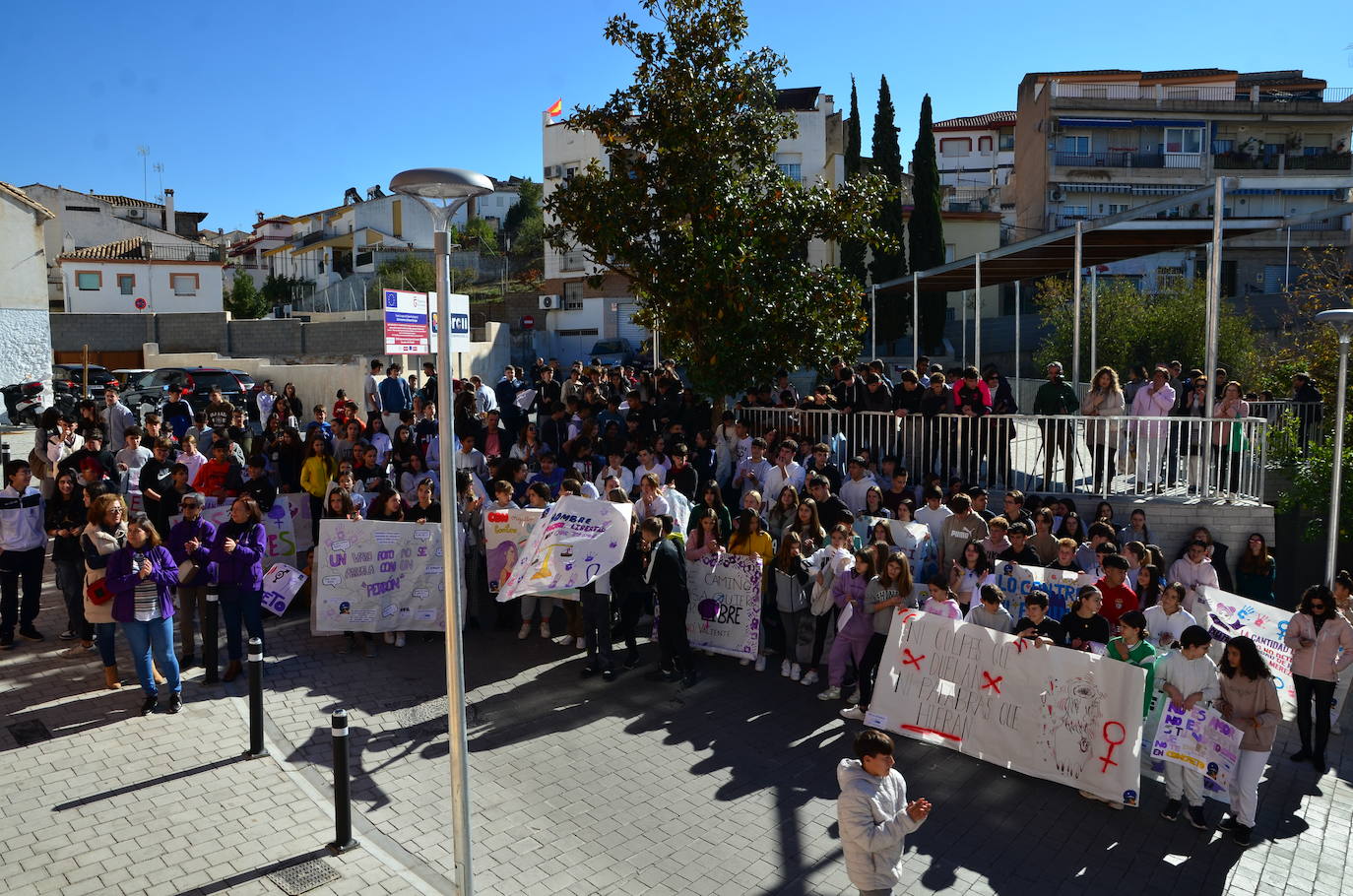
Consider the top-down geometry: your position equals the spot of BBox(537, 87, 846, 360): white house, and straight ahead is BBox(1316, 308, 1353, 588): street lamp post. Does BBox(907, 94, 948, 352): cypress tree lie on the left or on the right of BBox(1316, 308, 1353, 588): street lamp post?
left

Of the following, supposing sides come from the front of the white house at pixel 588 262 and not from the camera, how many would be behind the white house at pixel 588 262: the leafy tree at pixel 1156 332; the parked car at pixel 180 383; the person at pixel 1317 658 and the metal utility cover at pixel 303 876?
0

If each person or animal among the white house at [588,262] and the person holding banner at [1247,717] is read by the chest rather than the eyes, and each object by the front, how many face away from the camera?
0

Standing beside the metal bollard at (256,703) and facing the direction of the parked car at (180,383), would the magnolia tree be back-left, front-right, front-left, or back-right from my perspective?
front-right

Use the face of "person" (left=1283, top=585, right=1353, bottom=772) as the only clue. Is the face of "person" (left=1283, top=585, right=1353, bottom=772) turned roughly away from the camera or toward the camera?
toward the camera

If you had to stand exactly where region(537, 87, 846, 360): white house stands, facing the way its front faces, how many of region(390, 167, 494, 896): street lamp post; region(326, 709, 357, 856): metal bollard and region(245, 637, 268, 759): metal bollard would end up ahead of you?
3

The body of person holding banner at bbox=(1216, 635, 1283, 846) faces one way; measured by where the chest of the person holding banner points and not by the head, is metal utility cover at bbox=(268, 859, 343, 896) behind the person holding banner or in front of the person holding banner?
in front

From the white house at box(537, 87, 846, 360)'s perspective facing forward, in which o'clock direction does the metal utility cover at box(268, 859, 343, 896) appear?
The metal utility cover is roughly at 12 o'clock from the white house.

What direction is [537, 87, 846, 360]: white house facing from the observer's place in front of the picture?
facing the viewer

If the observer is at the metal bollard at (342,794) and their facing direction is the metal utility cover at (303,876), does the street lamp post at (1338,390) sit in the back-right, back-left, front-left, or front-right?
back-left

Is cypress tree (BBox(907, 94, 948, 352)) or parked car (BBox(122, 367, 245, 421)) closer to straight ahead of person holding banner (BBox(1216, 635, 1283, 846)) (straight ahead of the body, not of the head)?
the parked car

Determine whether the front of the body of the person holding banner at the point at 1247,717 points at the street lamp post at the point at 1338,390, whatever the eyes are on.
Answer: no

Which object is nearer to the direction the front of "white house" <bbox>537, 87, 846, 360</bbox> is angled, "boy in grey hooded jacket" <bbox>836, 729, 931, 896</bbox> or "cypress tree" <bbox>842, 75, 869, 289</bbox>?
the boy in grey hooded jacket

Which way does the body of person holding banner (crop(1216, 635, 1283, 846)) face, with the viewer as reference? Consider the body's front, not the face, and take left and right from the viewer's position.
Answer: facing the viewer and to the left of the viewer

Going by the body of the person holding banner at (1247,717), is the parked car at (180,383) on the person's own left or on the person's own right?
on the person's own right

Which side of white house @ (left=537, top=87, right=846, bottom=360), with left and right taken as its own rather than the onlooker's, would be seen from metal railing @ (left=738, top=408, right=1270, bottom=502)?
front
